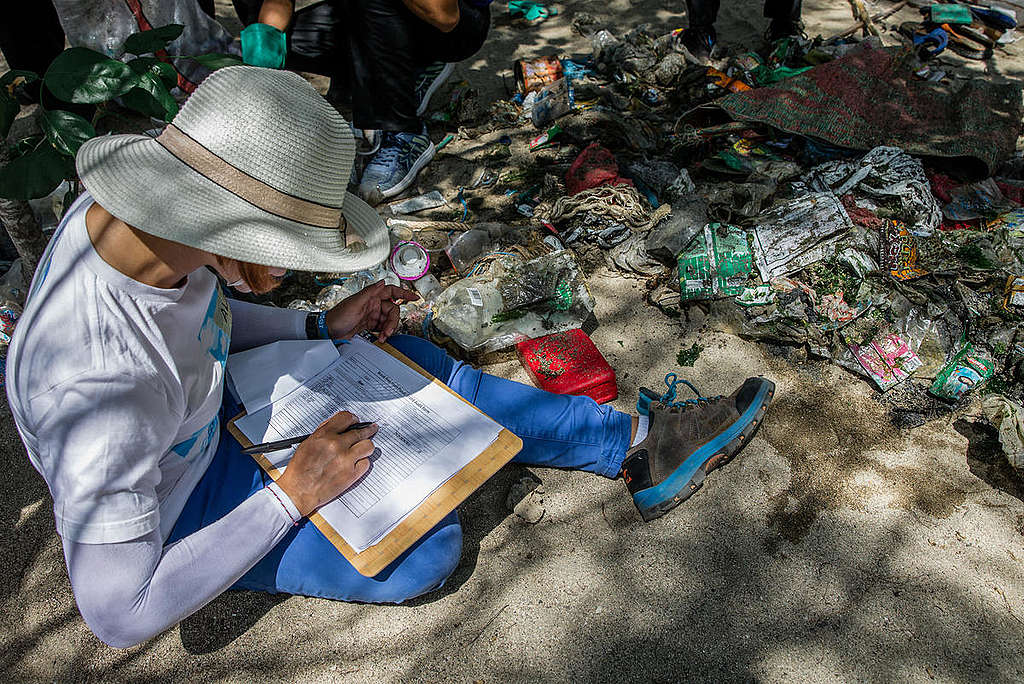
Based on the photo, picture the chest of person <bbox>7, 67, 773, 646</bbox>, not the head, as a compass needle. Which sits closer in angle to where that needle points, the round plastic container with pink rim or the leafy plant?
the round plastic container with pink rim

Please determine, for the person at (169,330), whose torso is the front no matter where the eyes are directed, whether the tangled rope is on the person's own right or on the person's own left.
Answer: on the person's own left

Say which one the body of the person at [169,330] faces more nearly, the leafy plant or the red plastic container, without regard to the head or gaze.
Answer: the red plastic container

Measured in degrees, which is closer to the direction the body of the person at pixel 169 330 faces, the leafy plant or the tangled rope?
the tangled rope

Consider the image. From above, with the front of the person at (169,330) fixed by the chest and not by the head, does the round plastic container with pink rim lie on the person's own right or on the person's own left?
on the person's own left

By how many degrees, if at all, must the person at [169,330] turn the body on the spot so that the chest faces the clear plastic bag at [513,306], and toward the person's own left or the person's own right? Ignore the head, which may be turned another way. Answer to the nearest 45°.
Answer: approximately 45° to the person's own left

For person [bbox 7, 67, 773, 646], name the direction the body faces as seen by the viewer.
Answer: to the viewer's right

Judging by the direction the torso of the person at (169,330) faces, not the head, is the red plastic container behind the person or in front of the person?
in front

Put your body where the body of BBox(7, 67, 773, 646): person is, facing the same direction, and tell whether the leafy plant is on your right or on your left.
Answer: on your left
